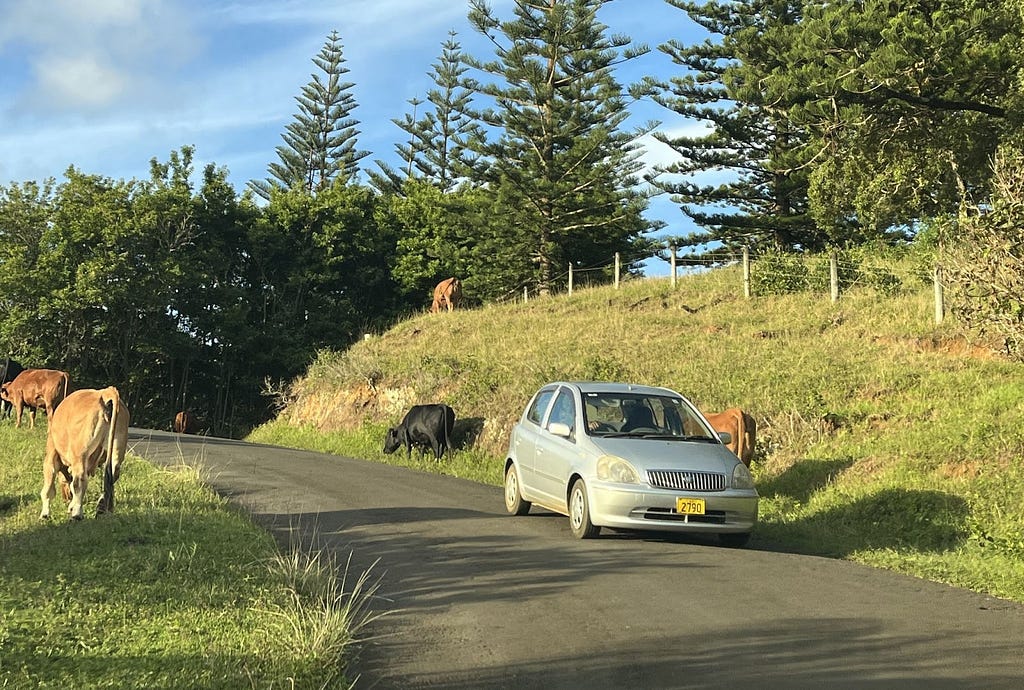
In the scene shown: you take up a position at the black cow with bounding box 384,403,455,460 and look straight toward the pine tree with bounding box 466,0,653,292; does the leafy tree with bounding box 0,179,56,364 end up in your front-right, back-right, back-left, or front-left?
front-left

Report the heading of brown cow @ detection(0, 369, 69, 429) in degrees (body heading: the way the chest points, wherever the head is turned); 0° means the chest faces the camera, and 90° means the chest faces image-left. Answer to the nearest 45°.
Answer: approximately 90°

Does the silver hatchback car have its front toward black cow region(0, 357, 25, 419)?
no

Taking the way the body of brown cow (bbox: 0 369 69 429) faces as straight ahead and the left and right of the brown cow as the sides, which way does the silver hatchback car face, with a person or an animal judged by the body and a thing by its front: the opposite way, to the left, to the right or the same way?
to the left

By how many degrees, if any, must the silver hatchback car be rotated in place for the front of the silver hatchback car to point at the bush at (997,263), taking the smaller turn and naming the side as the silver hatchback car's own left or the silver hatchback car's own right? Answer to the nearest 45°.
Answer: approximately 90° to the silver hatchback car's own left

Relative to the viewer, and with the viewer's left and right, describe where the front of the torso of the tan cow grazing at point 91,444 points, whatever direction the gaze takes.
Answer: facing away from the viewer and to the left of the viewer

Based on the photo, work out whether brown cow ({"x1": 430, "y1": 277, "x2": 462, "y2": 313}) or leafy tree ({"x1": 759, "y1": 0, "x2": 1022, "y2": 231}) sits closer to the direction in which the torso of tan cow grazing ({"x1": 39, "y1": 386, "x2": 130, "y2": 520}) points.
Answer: the brown cow

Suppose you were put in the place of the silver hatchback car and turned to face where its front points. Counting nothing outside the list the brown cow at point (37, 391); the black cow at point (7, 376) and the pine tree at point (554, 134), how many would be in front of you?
0

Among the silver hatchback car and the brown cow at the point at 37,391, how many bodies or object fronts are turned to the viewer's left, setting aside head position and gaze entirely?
1

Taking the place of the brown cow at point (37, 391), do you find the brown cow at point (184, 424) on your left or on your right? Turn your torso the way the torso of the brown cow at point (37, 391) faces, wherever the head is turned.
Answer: on your right
